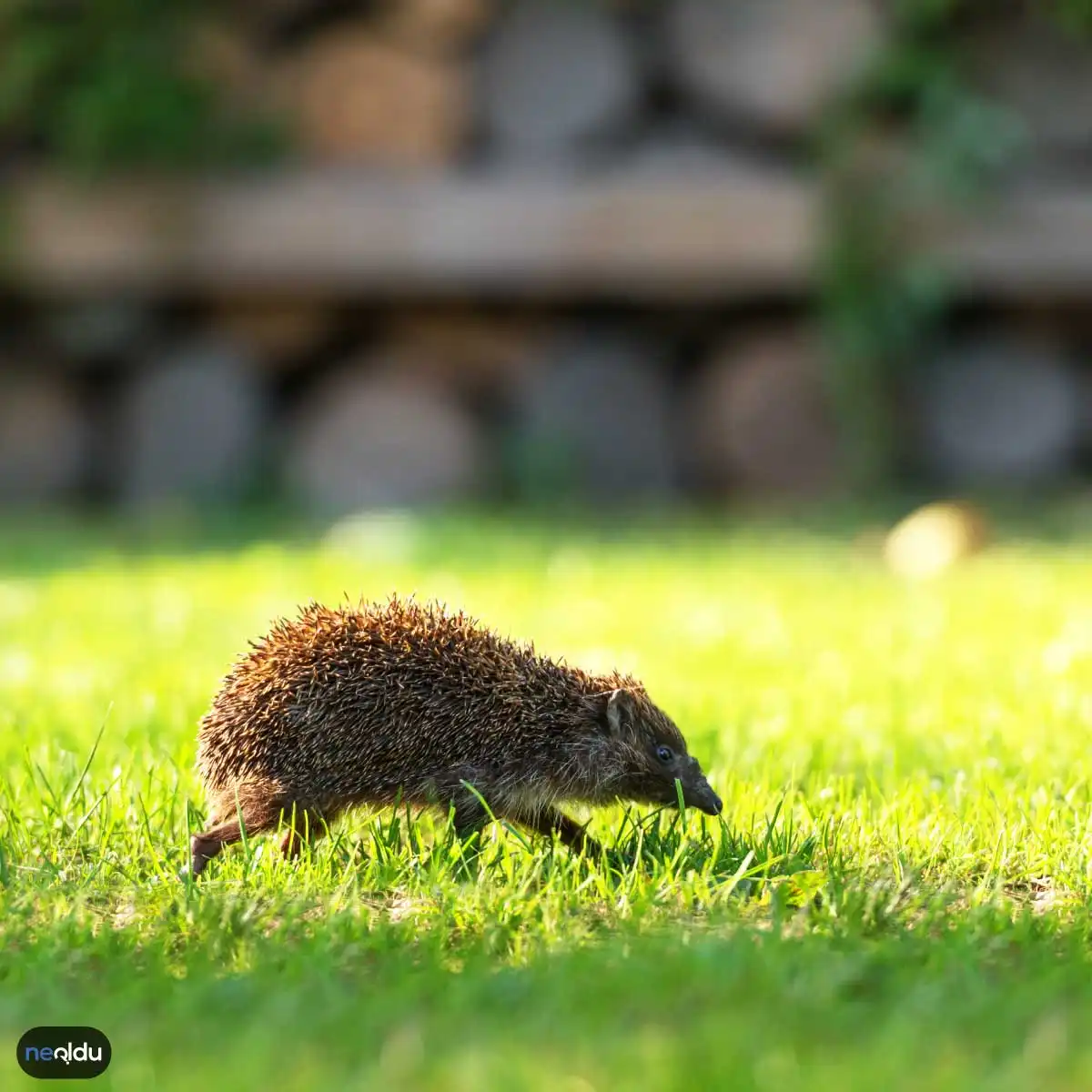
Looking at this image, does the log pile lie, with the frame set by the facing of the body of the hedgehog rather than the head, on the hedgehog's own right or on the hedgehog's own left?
on the hedgehog's own left

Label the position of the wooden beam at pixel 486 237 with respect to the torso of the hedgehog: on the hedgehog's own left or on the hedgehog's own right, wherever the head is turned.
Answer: on the hedgehog's own left

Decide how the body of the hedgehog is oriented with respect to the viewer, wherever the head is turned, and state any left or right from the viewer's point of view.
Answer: facing to the right of the viewer
